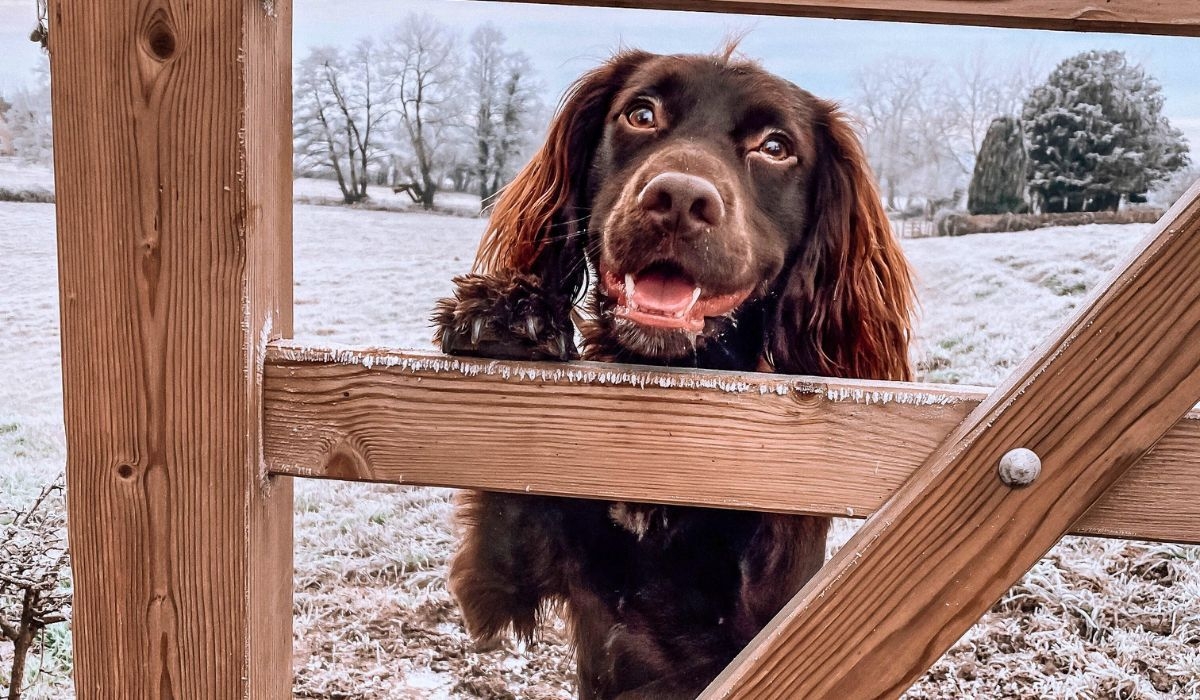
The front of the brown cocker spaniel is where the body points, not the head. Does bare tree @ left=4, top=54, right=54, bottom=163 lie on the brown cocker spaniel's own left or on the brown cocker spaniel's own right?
on the brown cocker spaniel's own right

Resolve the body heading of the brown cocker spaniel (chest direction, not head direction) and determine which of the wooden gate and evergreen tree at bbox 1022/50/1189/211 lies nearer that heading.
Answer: the wooden gate

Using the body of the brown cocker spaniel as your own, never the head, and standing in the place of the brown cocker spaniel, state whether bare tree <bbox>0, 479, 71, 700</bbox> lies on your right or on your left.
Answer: on your right

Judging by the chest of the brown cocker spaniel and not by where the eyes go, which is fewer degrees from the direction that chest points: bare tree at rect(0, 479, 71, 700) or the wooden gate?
the wooden gate

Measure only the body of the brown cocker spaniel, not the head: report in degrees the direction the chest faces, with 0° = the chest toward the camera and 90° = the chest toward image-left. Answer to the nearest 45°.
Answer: approximately 0°

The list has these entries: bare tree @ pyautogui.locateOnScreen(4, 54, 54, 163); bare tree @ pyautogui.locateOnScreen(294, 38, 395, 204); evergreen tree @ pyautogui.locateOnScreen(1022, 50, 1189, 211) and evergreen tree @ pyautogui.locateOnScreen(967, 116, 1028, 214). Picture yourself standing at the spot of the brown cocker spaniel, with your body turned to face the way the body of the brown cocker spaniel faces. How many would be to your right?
2
